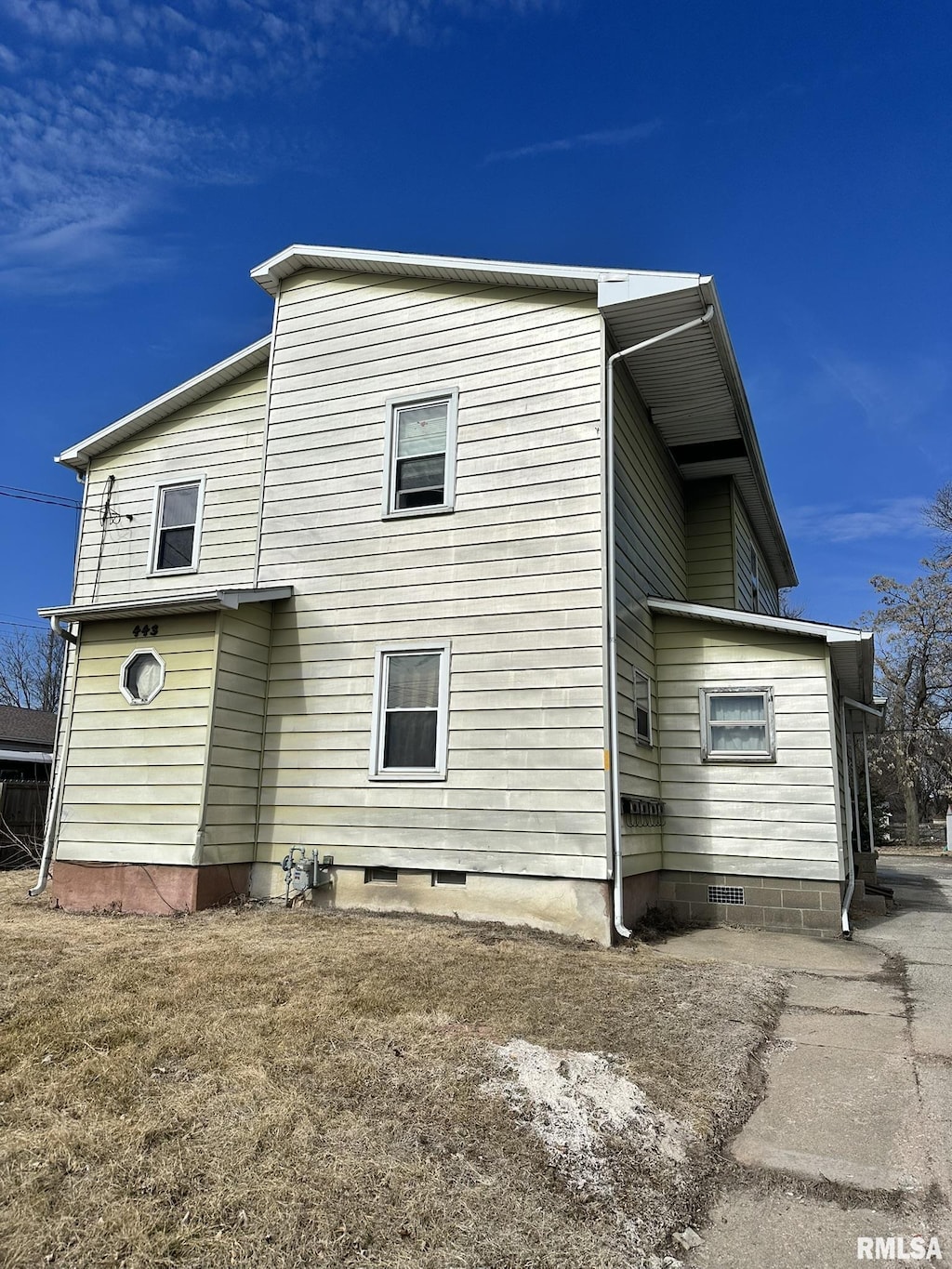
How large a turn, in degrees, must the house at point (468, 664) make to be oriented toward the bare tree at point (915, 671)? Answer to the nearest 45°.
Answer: approximately 135° to its left

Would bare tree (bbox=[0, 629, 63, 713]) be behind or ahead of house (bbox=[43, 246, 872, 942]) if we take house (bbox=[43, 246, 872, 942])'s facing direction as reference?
behind

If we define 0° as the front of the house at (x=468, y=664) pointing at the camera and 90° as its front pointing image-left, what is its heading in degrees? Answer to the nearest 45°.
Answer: approximately 0°

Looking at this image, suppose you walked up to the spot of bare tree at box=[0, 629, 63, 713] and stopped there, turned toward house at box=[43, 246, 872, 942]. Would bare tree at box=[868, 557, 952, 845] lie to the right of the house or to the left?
left
